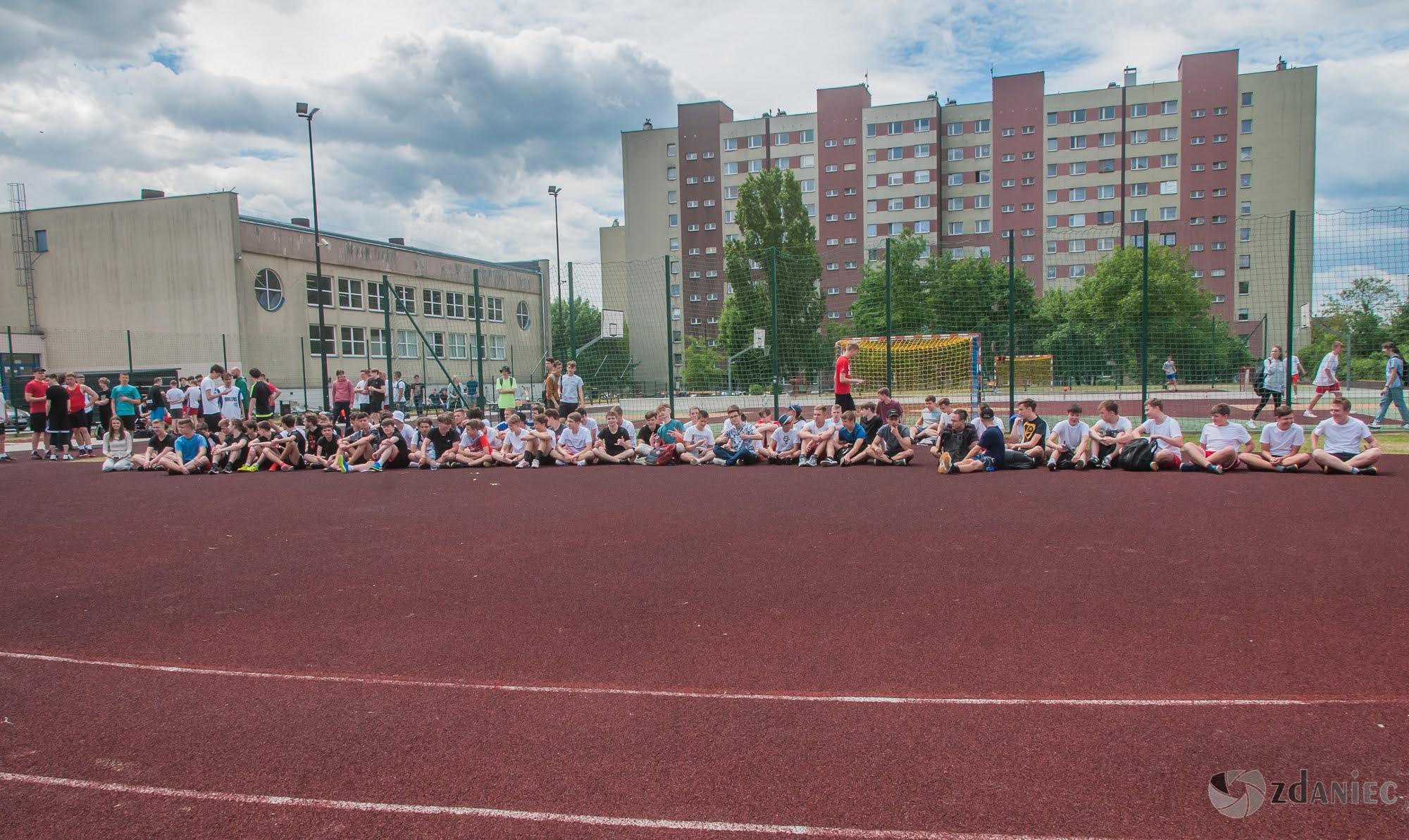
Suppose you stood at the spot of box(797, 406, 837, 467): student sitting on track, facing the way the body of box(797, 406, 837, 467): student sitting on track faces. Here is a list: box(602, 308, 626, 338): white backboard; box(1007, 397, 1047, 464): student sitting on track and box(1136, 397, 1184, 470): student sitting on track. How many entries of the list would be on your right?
1

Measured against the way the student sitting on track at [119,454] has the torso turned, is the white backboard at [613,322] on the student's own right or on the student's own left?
on the student's own left

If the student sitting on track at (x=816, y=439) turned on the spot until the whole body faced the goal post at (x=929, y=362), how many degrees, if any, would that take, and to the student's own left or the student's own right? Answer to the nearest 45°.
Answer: approximately 135° to the student's own right

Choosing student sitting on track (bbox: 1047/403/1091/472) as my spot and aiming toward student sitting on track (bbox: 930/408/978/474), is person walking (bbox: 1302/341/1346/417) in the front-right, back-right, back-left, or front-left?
back-right

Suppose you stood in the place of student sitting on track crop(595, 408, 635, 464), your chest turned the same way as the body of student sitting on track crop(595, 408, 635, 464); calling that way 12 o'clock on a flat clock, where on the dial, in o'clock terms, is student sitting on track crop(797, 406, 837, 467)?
student sitting on track crop(797, 406, 837, 467) is roughly at 10 o'clock from student sitting on track crop(595, 408, 635, 464).

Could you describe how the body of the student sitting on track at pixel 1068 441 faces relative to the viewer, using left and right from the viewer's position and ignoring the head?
facing the viewer

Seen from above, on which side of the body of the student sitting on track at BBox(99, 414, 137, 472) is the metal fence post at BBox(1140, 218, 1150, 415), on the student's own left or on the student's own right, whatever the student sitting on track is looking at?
on the student's own left

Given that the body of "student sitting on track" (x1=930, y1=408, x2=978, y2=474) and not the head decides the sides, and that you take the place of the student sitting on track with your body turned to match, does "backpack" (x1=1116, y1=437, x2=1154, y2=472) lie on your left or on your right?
on your left

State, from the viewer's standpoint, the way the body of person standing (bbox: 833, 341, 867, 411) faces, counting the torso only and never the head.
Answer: to the viewer's right

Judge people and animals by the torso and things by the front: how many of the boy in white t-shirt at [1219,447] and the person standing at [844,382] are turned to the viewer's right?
1

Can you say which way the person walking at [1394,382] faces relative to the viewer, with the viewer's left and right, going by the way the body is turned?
facing to the left of the viewer

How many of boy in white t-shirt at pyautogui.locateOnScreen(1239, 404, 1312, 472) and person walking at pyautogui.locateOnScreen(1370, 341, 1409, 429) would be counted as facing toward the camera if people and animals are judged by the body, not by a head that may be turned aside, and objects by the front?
1

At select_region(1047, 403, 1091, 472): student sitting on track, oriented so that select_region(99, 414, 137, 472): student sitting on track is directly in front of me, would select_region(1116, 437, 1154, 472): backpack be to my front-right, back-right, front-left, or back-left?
back-left

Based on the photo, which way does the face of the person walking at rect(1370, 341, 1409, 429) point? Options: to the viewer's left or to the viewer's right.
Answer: to the viewer's left

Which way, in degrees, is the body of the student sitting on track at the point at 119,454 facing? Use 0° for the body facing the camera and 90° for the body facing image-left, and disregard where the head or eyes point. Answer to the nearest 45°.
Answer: approximately 0°
